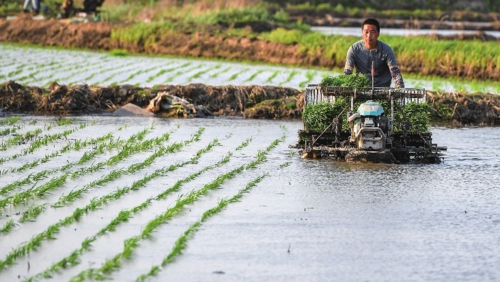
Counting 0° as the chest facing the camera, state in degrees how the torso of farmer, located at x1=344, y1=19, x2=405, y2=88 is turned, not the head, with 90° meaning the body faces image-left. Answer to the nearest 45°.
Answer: approximately 0°

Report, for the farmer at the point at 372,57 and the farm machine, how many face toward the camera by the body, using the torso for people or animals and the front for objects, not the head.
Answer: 2
